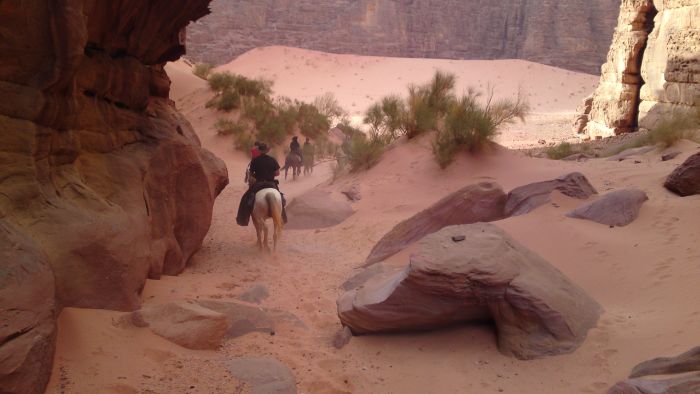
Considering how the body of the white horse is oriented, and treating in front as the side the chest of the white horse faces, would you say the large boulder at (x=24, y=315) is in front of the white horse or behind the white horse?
behind

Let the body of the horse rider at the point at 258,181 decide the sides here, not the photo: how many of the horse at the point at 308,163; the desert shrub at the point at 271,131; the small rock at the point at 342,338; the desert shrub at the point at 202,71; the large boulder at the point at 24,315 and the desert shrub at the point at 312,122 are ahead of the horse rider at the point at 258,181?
4

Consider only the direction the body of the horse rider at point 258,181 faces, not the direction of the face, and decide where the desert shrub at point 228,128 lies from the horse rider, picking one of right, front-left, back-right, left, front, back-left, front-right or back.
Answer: front

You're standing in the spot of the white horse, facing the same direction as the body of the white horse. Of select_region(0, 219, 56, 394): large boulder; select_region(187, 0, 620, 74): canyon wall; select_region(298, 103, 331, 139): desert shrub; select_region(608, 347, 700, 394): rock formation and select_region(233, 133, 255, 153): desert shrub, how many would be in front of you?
3

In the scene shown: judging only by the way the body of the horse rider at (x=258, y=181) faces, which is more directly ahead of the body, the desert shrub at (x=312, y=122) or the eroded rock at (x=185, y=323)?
the desert shrub

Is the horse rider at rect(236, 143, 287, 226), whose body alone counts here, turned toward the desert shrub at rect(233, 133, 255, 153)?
yes

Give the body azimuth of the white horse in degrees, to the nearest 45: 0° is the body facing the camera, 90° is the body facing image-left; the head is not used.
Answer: approximately 180°

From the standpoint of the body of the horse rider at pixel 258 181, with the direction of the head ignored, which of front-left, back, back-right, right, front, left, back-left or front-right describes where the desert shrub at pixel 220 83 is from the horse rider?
front

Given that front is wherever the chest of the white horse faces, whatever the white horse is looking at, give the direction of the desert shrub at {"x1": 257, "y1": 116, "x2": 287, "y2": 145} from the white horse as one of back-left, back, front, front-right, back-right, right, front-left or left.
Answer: front

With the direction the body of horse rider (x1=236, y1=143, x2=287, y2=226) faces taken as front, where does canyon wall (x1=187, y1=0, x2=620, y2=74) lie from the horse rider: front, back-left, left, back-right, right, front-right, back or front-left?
front

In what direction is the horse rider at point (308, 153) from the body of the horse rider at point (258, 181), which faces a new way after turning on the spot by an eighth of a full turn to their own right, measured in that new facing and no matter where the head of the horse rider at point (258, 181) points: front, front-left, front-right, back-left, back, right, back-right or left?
front-left

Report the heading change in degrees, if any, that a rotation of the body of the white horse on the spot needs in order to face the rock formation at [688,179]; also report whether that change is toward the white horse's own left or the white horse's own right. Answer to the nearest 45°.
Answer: approximately 90° to the white horse's own right

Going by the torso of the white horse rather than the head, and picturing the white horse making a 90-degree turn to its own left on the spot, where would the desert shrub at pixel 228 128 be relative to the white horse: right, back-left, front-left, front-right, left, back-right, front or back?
right

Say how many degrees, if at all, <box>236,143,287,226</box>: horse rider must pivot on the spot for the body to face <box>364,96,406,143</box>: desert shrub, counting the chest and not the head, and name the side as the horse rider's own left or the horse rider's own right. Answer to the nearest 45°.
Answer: approximately 45° to the horse rider's own right

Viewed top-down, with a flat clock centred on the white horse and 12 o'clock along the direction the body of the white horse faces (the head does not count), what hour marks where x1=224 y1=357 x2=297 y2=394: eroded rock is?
The eroded rock is roughly at 6 o'clock from the white horse.

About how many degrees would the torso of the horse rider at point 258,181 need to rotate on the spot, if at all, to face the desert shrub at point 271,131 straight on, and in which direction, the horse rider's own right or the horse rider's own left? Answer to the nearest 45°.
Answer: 0° — they already face it

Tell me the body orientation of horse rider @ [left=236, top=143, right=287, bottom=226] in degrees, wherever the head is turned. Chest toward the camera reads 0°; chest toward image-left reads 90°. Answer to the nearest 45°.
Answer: approximately 180°

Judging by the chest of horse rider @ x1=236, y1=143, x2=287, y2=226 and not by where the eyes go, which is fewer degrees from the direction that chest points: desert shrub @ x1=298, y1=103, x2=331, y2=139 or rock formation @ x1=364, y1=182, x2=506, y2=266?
the desert shrub

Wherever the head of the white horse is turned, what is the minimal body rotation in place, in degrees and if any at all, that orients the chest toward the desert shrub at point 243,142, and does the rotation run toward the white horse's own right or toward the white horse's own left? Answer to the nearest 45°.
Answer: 0° — it already faces it
